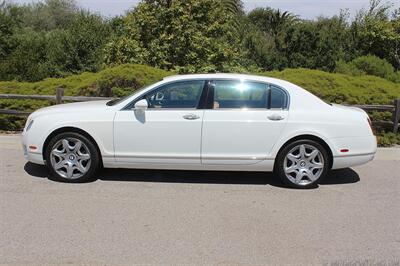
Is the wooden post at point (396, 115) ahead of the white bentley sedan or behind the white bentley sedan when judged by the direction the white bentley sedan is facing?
behind

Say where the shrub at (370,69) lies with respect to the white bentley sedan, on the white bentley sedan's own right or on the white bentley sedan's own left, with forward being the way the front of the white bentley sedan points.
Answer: on the white bentley sedan's own right

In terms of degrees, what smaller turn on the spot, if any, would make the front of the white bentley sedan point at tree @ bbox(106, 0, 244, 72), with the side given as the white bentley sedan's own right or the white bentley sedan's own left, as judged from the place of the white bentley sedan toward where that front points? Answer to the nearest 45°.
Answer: approximately 90° to the white bentley sedan's own right

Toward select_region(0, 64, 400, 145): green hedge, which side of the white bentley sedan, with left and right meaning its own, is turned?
right

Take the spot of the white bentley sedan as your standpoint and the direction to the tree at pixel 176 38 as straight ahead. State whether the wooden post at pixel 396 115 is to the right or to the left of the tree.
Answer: right

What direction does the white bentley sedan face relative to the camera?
to the viewer's left

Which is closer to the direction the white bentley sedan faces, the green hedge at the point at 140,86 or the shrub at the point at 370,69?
the green hedge

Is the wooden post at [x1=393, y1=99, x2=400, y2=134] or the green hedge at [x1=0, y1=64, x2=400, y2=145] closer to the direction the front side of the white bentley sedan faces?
the green hedge
